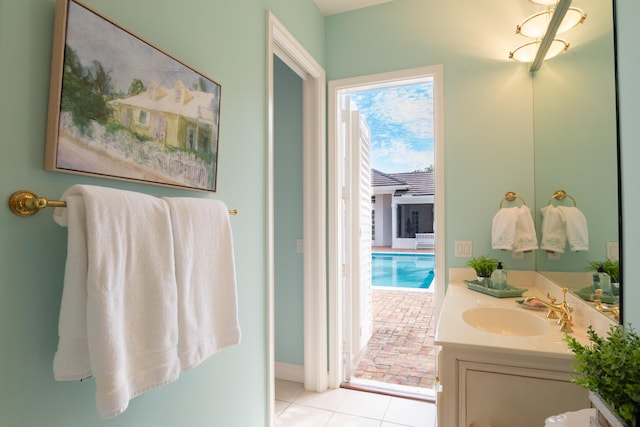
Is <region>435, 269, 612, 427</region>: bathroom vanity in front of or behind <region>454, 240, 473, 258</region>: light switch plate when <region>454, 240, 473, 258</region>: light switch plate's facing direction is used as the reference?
in front

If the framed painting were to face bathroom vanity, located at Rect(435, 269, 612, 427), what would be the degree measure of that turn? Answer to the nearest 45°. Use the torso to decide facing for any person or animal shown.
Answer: approximately 45° to its left

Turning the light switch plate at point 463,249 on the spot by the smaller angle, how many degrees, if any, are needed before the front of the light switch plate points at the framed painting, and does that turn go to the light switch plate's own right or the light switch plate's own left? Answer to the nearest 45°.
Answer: approximately 45° to the light switch plate's own right

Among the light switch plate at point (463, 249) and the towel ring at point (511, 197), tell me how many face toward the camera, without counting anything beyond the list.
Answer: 2

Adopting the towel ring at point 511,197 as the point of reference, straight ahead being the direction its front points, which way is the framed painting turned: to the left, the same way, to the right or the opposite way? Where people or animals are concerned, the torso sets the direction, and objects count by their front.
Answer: to the left

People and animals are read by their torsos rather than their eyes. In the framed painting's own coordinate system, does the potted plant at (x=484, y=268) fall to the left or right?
on its left

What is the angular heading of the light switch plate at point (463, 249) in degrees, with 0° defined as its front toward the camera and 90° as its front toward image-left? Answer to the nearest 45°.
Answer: approximately 0°

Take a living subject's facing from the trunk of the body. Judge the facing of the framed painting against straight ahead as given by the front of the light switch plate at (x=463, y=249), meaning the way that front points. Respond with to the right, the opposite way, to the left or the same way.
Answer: to the left

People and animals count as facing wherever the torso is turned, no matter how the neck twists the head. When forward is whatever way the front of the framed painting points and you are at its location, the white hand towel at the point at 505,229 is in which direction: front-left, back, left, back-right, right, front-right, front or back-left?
front-left

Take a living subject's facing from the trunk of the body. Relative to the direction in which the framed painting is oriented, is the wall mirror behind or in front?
in front

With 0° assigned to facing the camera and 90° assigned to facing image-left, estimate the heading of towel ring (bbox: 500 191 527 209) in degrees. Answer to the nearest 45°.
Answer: approximately 0°
